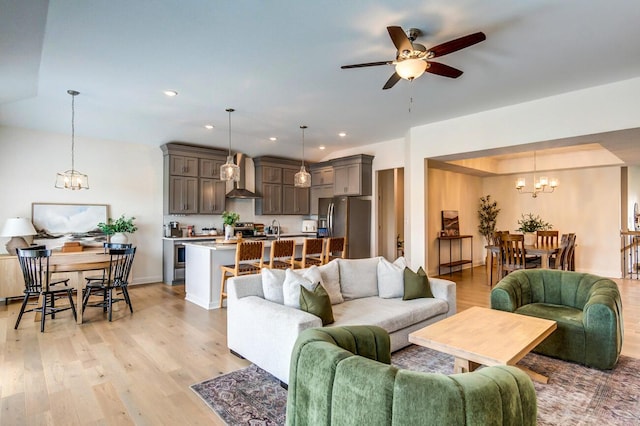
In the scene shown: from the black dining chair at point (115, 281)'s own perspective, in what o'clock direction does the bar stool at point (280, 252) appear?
The bar stool is roughly at 5 o'clock from the black dining chair.

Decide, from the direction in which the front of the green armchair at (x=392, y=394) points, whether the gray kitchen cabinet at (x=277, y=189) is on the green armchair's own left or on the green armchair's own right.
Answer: on the green armchair's own left

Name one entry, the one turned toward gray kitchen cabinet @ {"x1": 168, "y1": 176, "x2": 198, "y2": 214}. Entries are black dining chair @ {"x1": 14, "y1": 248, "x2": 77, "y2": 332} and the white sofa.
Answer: the black dining chair

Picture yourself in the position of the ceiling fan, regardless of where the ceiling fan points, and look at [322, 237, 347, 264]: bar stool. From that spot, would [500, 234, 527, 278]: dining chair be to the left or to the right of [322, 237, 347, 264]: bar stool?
right

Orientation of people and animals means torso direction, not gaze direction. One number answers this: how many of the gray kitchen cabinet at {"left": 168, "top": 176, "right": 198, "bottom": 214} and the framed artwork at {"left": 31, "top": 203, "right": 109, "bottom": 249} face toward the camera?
2

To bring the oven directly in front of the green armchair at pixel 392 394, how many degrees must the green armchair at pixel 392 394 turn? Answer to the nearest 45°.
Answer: approximately 90° to its left

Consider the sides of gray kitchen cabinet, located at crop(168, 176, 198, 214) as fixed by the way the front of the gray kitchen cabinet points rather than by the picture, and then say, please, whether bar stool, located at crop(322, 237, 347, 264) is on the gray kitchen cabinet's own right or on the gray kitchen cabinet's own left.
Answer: on the gray kitchen cabinet's own left

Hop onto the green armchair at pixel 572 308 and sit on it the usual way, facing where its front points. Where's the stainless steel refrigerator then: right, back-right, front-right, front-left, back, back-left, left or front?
right

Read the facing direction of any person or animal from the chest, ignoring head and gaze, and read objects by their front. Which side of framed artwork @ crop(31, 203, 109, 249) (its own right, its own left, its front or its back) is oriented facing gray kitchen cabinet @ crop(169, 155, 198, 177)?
left

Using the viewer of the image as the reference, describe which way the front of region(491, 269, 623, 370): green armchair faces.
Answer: facing the viewer and to the left of the viewer

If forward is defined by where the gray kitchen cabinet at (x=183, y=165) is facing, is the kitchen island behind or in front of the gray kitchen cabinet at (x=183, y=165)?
in front

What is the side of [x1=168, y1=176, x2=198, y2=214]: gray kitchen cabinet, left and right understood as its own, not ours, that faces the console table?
left

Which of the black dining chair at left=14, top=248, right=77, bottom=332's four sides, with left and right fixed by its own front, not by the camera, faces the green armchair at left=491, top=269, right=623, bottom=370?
right

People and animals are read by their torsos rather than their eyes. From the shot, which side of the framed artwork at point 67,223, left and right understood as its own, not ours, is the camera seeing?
front

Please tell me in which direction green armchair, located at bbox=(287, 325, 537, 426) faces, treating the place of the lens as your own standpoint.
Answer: facing away from the viewer and to the right of the viewer

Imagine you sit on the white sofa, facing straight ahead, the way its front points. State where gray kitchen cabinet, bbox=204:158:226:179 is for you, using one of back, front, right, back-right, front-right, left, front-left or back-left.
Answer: back

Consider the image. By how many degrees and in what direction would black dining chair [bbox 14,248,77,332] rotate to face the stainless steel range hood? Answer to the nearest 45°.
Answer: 0° — it already faces it

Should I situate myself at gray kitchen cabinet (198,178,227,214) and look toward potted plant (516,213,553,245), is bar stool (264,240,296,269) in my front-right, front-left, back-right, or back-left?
front-right
